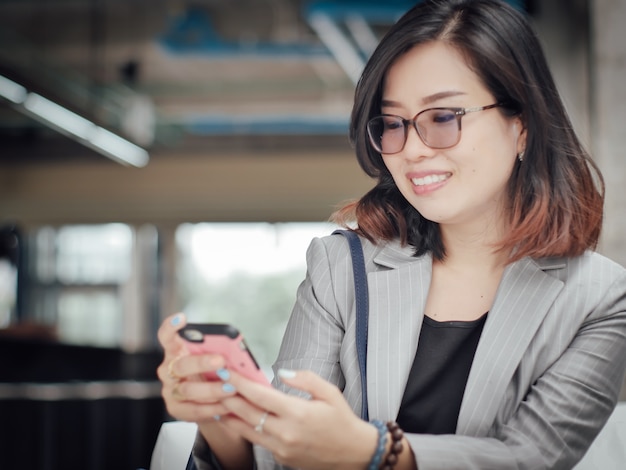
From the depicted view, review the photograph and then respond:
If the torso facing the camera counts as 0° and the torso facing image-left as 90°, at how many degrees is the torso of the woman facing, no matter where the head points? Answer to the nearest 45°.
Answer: approximately 45°

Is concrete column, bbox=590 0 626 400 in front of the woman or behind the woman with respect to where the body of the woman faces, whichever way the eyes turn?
behind

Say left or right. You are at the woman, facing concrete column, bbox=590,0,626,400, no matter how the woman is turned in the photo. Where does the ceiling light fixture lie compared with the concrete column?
left

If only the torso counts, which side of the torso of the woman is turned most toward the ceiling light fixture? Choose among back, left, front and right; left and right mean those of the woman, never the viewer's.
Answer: right
